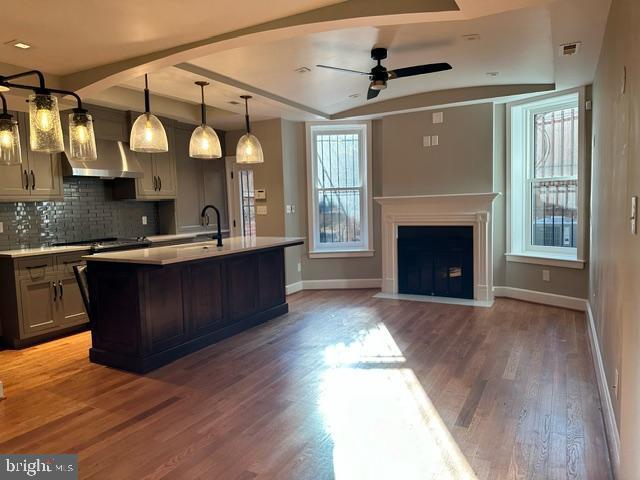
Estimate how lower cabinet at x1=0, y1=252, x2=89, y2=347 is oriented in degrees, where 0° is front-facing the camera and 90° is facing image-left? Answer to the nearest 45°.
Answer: approximately 315°

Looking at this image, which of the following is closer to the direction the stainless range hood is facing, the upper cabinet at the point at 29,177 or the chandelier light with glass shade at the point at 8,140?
the chandelier light with glass shade

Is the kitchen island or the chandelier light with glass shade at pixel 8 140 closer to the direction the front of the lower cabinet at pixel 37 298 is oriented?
the kitchen island

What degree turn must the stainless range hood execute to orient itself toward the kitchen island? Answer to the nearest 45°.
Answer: approximately 45° to its right

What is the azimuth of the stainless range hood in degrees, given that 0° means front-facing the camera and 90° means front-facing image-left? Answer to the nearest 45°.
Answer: approximately 315°

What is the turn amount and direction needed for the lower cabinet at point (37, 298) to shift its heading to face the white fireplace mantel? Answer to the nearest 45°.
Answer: approximately 45° to its left

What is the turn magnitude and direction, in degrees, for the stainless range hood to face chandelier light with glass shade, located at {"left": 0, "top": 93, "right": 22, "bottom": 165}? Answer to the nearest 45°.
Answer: approximately 45° to its right

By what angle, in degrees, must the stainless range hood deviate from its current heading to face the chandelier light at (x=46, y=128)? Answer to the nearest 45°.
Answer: approximately 45° to its right
